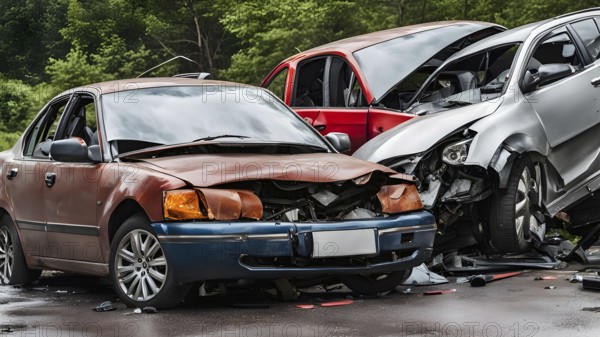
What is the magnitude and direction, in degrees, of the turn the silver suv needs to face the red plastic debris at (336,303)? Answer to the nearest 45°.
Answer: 0° — it already faces it

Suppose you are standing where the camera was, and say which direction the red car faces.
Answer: facing the viewer and to the right of the viewer

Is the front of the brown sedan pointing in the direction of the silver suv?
no

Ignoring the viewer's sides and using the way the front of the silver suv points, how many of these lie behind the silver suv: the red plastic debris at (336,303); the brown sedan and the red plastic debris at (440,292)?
0

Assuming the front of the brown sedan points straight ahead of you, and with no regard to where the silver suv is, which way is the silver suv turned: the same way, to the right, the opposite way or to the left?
to the right

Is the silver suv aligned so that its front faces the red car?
no

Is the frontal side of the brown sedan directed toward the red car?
no

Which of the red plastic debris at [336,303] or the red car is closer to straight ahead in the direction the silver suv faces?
the red plastic debris

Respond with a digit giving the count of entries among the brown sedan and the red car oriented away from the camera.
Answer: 0

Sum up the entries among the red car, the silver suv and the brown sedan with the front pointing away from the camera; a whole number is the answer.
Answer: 0

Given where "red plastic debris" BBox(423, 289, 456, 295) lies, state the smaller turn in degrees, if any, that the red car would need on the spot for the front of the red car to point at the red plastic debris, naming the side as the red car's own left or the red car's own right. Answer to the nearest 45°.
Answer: approximately 45° to the red car's own right

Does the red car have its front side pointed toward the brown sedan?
no

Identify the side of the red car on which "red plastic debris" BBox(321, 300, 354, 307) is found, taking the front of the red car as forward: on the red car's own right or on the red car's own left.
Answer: on the red car's own right

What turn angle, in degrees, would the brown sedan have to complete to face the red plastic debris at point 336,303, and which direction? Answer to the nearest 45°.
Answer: approximately 45° to its left

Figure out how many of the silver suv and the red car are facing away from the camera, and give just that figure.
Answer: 0
